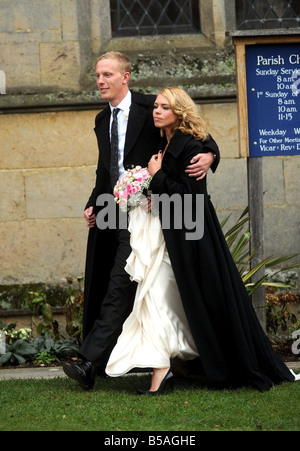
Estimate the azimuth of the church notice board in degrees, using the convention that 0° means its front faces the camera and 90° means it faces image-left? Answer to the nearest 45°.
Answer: approximately 0°

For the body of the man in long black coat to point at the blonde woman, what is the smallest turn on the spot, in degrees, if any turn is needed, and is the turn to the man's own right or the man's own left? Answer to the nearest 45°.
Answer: approximately 90° to the man's own left

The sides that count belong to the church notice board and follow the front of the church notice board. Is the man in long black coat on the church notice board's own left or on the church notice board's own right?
on the church notice board's own right

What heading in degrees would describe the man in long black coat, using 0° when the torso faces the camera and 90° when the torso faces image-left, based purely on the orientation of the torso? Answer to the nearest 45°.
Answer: approximately 45°

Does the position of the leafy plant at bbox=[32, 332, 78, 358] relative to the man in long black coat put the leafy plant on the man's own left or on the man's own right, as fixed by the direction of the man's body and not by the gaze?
on the man's own right

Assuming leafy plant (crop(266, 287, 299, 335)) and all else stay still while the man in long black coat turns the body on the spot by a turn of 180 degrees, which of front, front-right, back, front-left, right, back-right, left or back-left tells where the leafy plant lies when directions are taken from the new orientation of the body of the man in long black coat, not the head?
front
